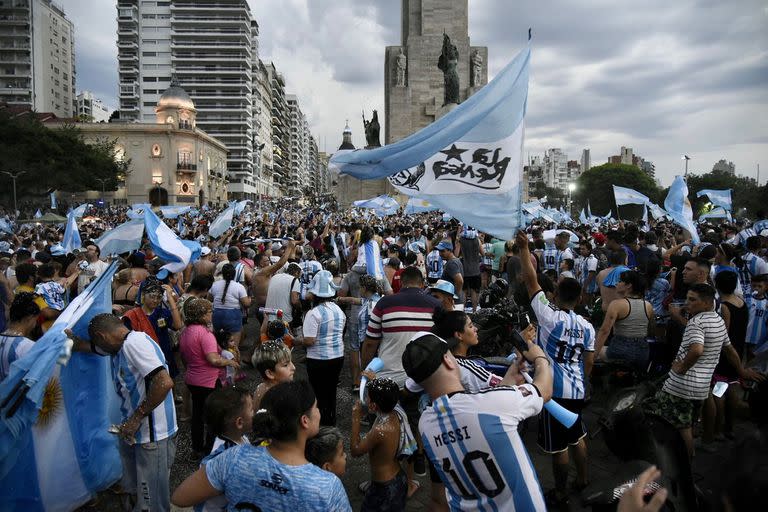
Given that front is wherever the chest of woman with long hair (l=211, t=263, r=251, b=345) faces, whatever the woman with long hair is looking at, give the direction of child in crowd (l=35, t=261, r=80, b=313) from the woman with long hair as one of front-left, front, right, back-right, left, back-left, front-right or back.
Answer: left

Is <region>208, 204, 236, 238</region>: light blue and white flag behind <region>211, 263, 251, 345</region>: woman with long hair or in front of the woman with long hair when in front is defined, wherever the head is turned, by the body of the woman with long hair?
in front

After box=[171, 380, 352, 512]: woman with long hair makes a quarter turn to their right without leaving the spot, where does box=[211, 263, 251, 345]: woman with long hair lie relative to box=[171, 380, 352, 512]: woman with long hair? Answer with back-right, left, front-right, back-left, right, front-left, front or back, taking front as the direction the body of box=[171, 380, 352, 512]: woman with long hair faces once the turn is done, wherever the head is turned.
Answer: back-left

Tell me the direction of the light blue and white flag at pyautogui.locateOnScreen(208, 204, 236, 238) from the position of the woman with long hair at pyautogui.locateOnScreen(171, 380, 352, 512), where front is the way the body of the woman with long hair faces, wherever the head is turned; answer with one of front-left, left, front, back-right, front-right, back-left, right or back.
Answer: front-left

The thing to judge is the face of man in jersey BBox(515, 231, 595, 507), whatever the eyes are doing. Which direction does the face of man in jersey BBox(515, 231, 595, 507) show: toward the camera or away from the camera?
away from the camera

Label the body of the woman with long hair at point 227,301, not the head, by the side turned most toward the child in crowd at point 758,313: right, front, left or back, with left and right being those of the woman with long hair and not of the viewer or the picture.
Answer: right

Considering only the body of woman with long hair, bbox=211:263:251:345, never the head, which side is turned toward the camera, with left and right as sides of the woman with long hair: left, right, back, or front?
back

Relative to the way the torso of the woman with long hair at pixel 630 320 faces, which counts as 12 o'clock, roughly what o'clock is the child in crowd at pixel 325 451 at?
The child in crowd is roughly at 8 o'clock from the woman with long hair.

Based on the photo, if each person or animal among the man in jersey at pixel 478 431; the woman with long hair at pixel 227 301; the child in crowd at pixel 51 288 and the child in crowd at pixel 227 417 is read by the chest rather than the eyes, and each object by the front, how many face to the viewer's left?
0

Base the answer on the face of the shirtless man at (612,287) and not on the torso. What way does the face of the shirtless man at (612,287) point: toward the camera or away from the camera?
away from the camera
